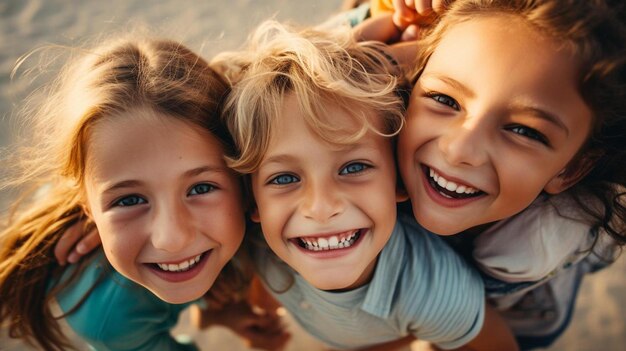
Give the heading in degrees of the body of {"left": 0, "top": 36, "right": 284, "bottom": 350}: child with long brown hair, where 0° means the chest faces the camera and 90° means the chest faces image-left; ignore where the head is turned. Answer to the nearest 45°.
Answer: approximately 0°

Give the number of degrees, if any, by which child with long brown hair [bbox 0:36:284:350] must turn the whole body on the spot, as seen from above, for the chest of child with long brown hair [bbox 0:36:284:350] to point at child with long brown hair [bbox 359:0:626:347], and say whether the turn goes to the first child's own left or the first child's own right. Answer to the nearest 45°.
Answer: approximately 90° to the first child's own left
